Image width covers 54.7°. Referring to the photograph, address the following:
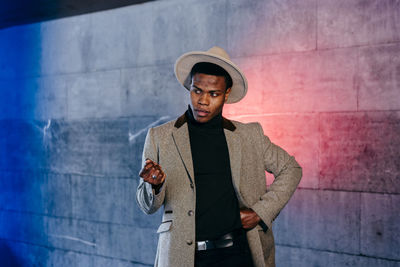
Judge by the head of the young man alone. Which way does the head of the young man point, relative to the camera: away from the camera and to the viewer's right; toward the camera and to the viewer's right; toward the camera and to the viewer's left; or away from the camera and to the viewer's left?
toward the camera and to the viewer's left

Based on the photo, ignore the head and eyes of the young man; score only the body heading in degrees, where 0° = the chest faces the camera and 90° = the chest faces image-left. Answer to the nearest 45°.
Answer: approximately 0°
